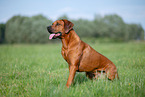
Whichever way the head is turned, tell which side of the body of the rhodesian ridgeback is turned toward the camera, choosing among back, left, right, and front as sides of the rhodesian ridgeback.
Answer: left
